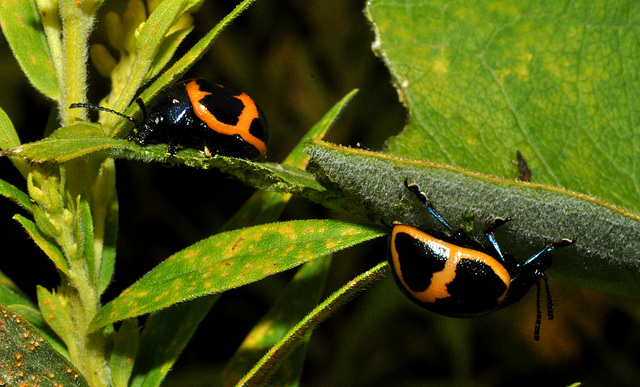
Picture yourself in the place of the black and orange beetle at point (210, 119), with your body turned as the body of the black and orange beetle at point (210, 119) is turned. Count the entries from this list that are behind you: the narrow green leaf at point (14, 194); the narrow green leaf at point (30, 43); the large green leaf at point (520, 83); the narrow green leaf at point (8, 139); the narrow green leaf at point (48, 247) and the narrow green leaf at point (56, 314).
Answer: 1

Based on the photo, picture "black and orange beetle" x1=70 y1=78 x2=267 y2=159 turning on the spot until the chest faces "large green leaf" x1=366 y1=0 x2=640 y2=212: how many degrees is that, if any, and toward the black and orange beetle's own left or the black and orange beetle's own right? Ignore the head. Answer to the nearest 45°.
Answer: approximately 180°

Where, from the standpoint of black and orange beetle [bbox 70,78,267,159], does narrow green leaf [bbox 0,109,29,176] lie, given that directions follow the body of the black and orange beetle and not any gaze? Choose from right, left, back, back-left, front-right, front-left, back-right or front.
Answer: front-left

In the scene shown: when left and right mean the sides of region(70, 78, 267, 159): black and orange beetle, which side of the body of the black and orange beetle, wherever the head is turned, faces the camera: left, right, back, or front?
left

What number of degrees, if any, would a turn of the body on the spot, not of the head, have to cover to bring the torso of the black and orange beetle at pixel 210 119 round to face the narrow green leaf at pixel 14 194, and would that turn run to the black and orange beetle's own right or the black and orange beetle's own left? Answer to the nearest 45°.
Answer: approximately 45° to the black and orange beetle's own left
